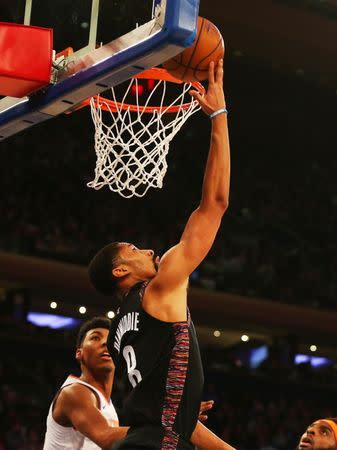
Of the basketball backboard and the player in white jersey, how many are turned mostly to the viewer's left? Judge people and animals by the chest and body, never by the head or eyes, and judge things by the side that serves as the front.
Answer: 0

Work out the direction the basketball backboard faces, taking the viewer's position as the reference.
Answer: facing away from the viewer and to the right of the viewer

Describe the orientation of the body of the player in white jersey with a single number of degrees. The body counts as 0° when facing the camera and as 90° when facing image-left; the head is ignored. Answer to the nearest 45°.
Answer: approximately 315°
